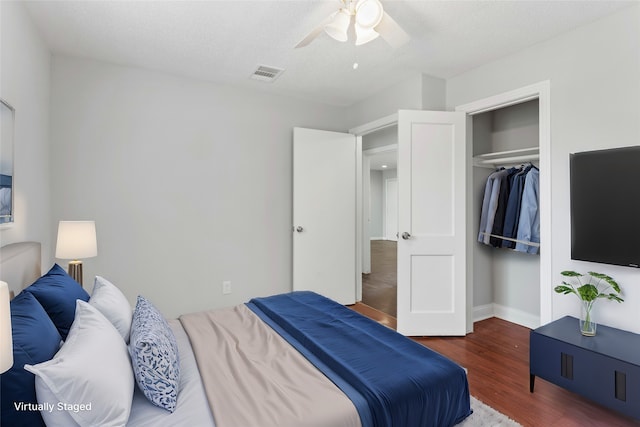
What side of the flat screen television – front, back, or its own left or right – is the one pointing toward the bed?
front

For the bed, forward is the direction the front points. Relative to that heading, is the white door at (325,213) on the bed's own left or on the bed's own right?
on the bed's own left

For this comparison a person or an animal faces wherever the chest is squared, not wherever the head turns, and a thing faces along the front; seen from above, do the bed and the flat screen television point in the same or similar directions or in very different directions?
very different directions

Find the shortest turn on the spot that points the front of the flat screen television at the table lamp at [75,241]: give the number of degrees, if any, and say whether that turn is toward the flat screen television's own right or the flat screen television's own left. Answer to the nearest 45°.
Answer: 0° — it already faces it

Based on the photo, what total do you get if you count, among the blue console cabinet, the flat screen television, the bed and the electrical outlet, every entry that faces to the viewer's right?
1

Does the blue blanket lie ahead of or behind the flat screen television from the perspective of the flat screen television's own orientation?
ahead

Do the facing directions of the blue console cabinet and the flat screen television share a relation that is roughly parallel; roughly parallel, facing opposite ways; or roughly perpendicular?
roughly parallel

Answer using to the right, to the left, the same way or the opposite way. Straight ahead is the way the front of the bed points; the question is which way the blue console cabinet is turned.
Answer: the opposite way

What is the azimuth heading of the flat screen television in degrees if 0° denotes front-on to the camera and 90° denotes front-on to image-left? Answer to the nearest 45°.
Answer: approximately 45°

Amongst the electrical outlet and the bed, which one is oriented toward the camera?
the electrical outlet

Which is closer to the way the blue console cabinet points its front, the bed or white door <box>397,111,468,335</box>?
the bed

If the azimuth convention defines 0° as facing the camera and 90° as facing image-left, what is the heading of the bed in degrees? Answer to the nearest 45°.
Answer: approximately 270°

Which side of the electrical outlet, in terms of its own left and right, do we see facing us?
front

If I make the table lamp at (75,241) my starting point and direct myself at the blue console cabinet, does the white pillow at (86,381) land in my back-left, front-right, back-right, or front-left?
front-right

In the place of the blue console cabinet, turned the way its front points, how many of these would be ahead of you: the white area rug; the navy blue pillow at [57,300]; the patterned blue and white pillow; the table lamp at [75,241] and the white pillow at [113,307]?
5

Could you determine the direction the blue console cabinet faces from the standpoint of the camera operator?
facing the viewer and to the left of the viewer

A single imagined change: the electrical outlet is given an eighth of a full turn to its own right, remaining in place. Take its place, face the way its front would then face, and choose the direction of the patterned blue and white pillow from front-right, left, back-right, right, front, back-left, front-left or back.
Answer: front-left

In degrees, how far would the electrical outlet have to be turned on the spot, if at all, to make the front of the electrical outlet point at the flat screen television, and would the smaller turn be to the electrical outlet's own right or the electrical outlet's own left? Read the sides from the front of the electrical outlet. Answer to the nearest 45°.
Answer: approximately 45° to the electrical outlet's own left

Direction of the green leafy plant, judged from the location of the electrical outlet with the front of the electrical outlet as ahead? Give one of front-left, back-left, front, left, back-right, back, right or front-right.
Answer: front-left

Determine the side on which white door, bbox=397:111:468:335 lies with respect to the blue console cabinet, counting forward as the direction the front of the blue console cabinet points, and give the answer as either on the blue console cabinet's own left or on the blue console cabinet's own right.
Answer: on the blue console cabinet's own right

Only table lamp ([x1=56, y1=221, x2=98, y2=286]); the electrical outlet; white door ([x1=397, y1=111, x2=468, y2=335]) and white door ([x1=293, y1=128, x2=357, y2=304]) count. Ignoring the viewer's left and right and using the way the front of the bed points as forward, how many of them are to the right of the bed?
0

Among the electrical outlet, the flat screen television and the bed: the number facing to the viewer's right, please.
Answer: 1

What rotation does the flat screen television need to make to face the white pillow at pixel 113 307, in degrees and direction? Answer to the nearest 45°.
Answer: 0° — it already faces it
